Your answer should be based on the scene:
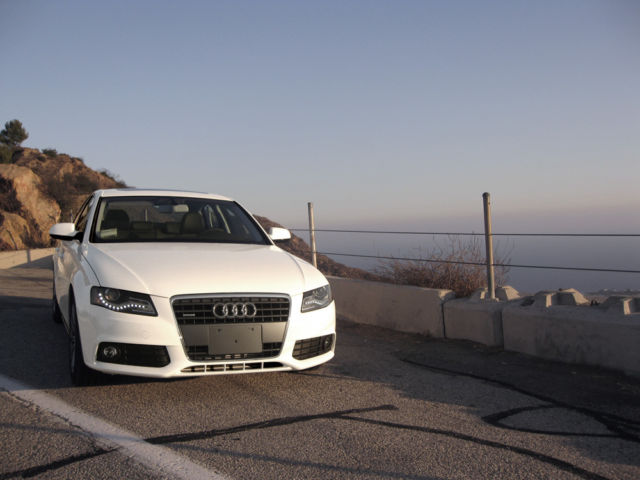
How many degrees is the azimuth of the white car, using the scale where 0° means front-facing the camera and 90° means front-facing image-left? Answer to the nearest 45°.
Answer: approximately 315°

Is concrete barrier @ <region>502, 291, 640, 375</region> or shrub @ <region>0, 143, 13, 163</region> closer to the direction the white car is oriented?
the concrete barrier

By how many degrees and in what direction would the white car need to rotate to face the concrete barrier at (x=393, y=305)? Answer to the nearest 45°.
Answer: approximately 90° to its left

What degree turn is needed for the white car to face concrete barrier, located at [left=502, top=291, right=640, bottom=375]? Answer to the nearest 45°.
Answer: approximately 45° to its left

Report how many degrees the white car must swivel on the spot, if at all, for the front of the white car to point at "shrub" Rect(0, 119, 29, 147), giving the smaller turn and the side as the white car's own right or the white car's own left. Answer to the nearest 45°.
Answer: approximately 135° to the white car's own left

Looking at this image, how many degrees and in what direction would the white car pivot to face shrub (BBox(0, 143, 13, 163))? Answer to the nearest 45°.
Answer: approximately 135° to its left

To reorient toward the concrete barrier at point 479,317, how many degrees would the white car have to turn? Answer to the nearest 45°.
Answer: approximately 90° to its left

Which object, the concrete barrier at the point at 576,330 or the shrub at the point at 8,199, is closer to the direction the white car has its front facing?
the concrete barrier

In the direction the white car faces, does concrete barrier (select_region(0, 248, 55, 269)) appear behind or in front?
behind

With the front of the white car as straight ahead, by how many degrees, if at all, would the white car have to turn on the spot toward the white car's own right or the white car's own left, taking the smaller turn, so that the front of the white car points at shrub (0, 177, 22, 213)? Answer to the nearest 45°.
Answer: approximately 135° to the white car's own left

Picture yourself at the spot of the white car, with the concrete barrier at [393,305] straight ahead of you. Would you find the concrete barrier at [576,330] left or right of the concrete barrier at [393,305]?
right
